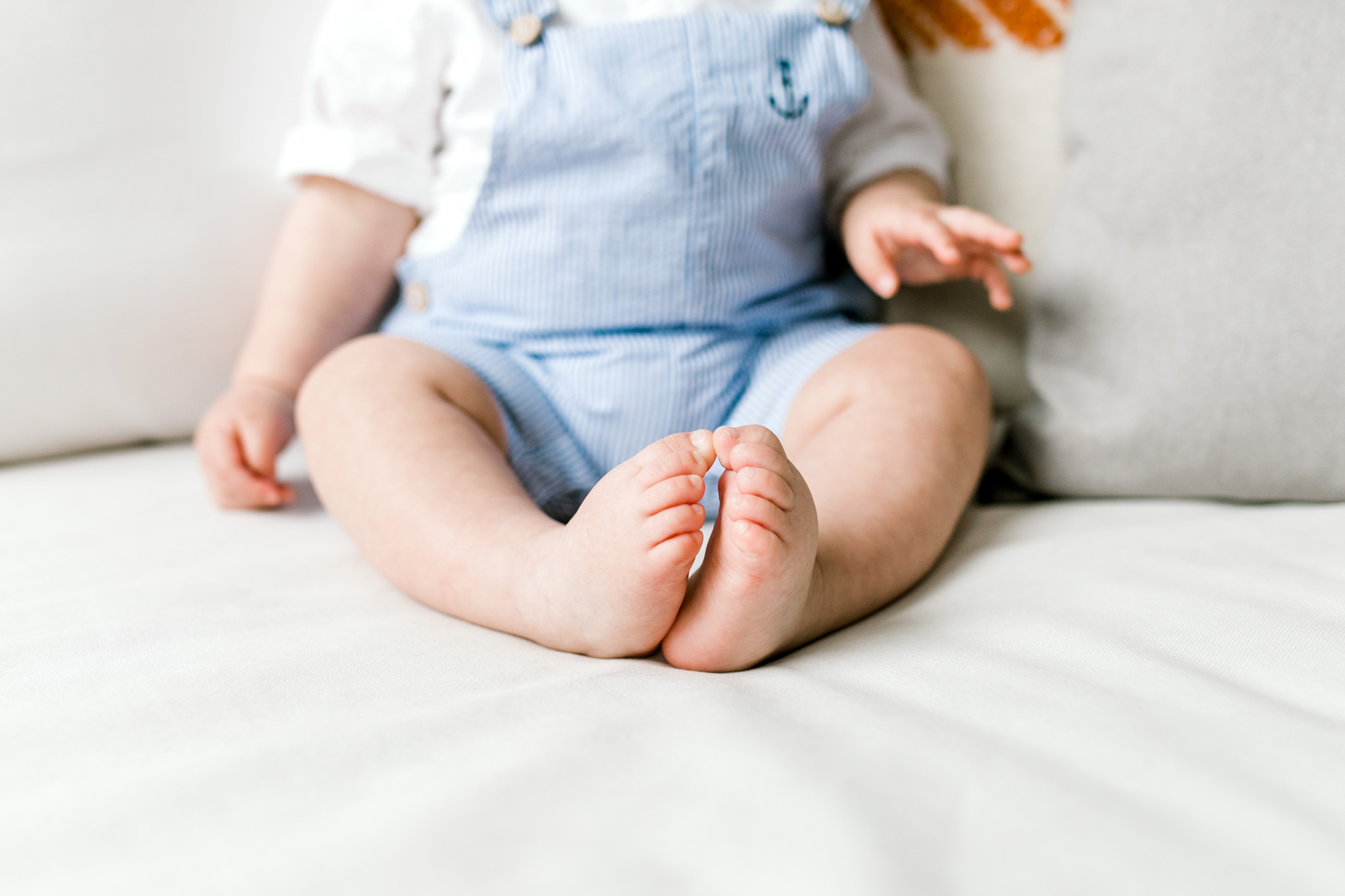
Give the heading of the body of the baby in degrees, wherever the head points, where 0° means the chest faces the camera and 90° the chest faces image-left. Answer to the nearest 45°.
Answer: approximately 0°
